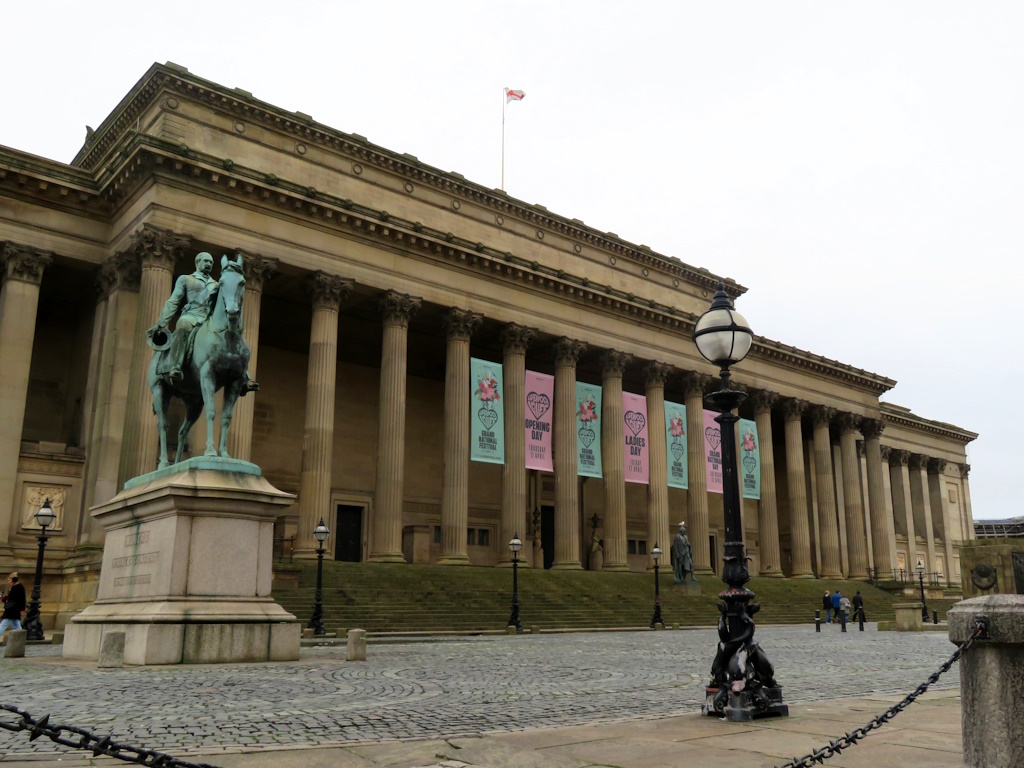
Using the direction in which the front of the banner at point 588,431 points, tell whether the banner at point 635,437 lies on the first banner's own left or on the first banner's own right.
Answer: on the first banner's own left

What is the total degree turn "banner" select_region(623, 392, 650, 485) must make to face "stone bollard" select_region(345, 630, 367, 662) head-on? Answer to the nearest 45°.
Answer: approximately 45° to its right

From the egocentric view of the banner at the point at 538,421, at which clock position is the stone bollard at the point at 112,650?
The stone bollard is roughly at 2 o'clock from the banner.

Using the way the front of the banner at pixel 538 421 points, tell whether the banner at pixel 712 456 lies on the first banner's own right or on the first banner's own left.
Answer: on the first banner's own left

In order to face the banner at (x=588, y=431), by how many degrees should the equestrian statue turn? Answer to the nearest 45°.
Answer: approximately 90° to its left

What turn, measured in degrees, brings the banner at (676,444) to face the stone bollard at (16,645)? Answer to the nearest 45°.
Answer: approximately 45° to its right

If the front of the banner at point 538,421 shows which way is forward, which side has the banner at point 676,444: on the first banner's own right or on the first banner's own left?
on the first banner's own left

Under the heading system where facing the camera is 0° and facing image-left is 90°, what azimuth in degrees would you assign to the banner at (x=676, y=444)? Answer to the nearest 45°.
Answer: approximately 315°

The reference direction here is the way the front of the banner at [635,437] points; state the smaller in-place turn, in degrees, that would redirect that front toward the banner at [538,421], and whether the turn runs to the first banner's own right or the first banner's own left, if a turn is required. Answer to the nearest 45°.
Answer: approximately 90° to the first banner's own right

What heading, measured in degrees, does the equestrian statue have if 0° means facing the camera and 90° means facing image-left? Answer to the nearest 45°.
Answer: approximately 315°
